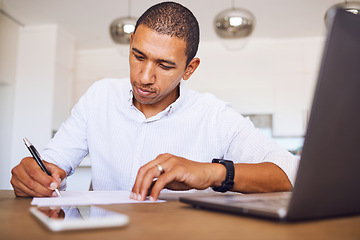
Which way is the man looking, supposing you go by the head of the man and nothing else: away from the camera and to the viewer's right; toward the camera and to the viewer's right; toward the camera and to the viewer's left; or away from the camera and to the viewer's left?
toward the camera and to the viewer's left

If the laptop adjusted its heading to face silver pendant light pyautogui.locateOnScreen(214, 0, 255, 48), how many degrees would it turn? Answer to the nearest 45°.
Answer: approximately 45° to its right

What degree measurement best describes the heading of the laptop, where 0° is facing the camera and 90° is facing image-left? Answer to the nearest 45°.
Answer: approximately 135°

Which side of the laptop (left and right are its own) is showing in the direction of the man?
front
